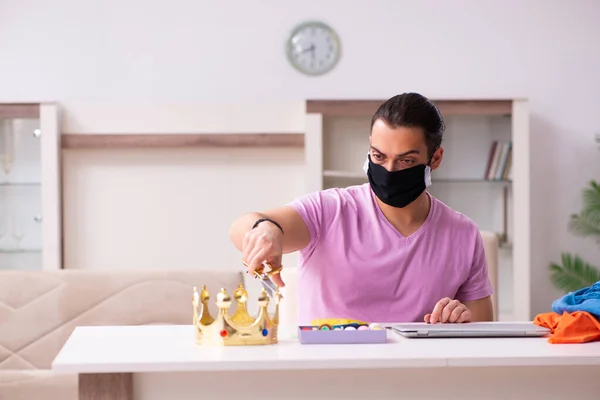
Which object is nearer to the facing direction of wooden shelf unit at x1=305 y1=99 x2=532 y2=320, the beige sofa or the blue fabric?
the blue fabric

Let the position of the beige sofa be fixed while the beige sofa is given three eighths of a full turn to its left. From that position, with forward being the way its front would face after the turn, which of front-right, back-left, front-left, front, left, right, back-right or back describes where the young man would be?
right

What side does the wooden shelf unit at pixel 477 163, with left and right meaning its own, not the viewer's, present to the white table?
front

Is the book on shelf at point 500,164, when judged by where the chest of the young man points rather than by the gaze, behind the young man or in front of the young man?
behind

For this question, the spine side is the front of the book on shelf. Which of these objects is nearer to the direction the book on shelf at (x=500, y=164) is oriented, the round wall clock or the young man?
the young man

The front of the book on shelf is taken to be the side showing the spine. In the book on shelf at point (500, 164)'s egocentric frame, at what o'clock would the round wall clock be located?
The round wall clock is roughly at 3 o'clock from the book on shelf.

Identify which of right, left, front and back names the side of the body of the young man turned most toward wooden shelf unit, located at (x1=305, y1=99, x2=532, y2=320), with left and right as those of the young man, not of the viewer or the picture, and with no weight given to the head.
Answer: back

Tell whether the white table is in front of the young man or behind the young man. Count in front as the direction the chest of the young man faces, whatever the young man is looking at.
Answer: in front

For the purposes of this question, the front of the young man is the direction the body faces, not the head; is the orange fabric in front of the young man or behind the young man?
in front

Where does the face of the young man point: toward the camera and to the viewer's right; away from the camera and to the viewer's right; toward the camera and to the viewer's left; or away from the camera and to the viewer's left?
toward the camera and to the viewer's left
